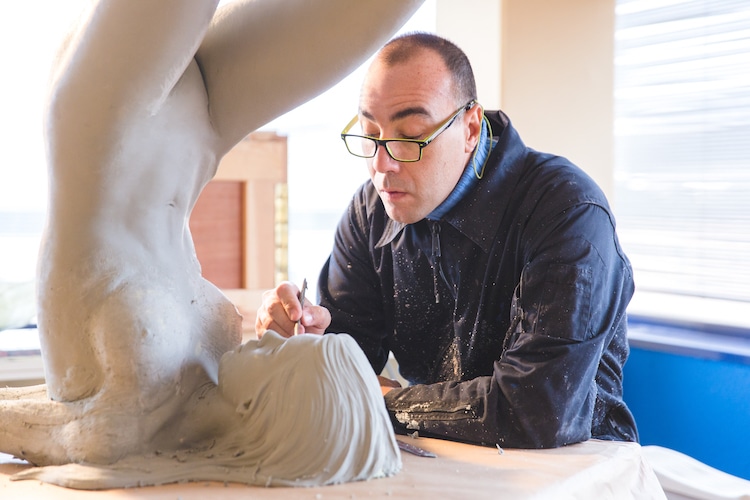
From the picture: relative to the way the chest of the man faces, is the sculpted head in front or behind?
in front

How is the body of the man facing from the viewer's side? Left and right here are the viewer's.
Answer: facing the viewer and to the left of the viewer

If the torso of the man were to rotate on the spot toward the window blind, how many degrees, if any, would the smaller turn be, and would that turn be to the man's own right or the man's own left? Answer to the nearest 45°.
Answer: approximately 180°
